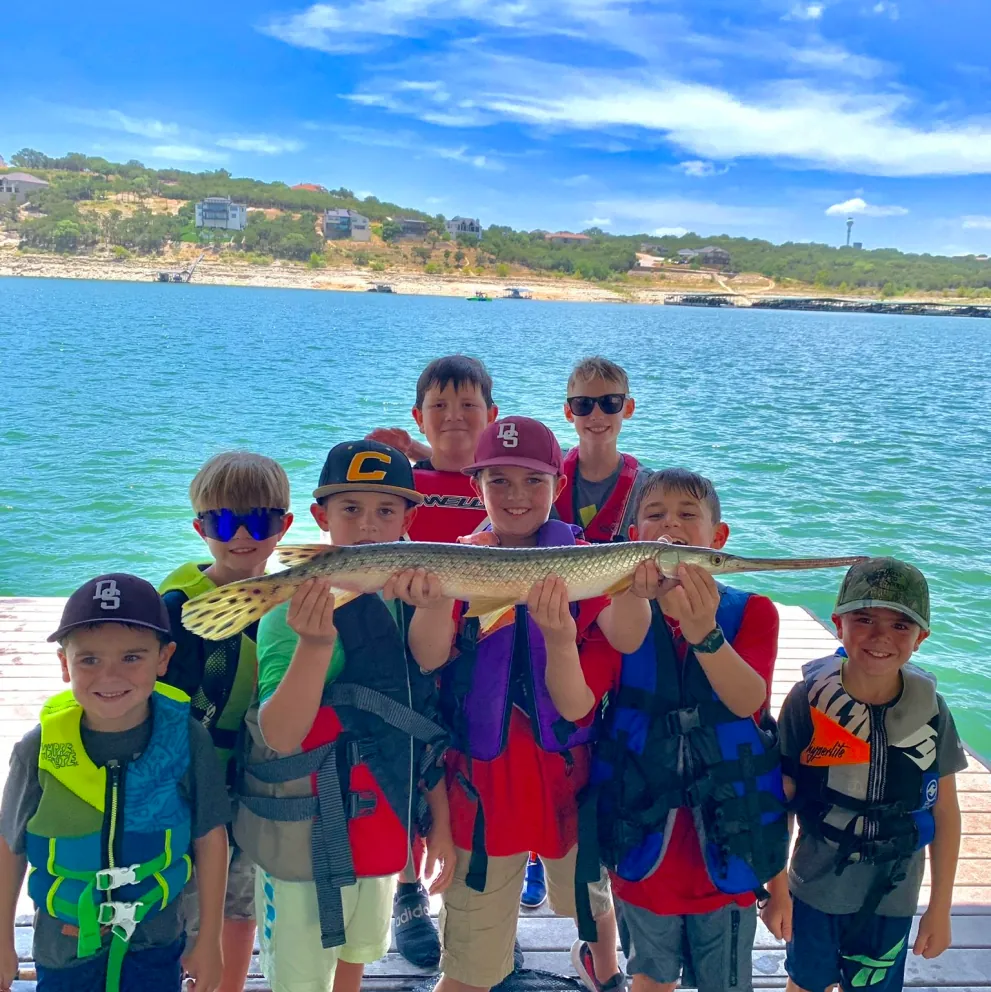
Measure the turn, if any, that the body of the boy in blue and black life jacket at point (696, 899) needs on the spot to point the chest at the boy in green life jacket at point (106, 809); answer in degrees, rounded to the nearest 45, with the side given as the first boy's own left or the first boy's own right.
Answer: approximately 45° to the first boy's own right

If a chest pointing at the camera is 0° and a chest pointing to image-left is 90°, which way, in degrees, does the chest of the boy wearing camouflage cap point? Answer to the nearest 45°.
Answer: approximately 0°

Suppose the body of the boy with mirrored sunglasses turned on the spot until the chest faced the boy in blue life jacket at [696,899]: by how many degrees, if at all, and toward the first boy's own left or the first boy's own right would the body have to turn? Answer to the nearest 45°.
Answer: approximately 45° to the first boy's own left
